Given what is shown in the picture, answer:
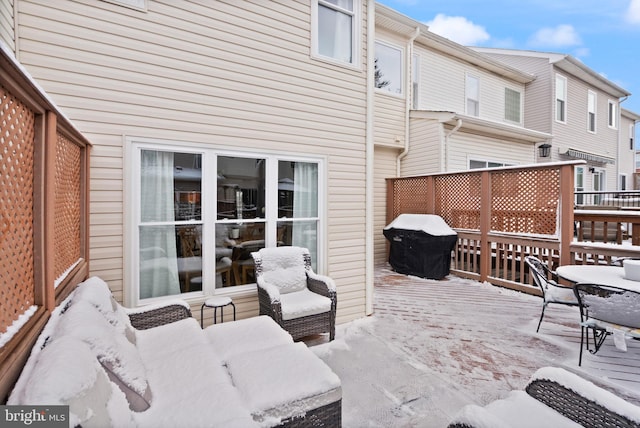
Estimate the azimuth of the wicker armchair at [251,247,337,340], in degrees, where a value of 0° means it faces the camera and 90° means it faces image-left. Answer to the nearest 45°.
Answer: approximately 315°

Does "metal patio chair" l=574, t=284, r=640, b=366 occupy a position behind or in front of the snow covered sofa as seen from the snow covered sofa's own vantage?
in front

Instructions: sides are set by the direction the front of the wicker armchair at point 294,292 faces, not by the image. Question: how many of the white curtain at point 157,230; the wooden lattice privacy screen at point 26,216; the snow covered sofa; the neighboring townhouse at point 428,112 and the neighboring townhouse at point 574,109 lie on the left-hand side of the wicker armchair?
2

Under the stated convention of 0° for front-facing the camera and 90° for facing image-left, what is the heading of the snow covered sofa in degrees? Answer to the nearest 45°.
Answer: approximately 270°

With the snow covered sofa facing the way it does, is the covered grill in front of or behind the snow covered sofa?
in front

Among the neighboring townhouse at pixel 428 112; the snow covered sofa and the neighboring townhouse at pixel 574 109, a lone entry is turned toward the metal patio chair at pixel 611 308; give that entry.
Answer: the snow covered sofa

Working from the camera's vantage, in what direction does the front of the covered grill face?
facing the viewer and to the left of the viewer

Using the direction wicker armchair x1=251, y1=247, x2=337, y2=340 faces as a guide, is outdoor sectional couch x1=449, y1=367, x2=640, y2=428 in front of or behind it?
in front
